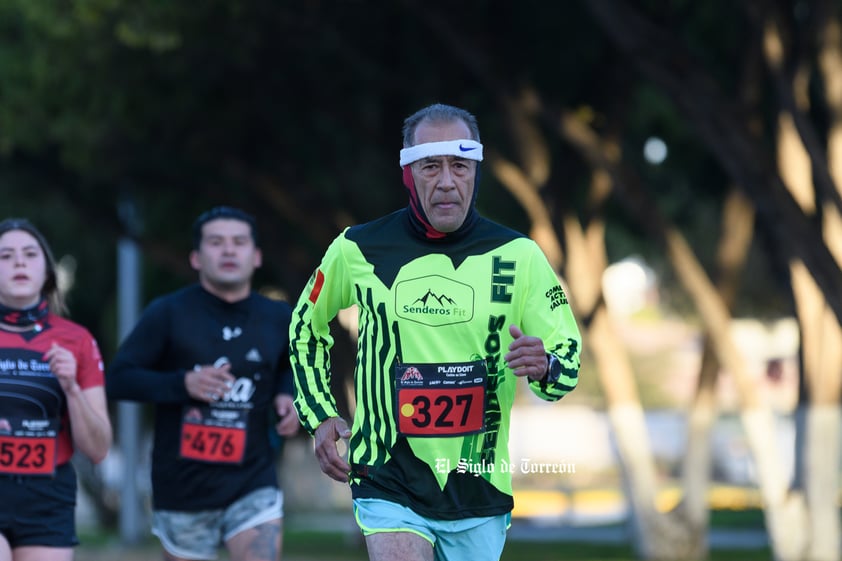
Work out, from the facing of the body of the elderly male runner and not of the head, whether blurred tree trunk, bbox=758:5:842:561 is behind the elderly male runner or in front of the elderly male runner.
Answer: behind

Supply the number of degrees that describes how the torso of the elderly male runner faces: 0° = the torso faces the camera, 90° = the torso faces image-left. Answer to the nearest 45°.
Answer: approximately 0°

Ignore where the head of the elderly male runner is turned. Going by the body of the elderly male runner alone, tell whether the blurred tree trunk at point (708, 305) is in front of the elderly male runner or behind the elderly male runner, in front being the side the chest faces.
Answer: behind

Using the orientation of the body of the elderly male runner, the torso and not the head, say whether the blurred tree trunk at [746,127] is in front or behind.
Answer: behind

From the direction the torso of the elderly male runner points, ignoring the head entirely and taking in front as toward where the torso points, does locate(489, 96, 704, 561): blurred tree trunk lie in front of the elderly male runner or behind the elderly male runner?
behind
